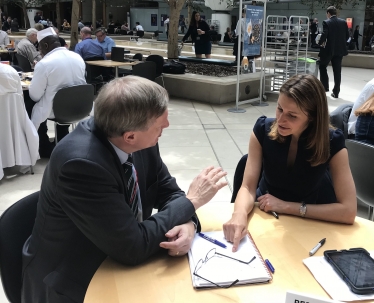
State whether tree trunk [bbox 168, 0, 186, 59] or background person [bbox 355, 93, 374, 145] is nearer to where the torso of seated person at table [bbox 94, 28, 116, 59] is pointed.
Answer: the background person

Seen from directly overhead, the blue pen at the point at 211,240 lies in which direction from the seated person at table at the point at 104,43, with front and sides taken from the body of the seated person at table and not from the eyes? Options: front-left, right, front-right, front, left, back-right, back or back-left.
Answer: front-left

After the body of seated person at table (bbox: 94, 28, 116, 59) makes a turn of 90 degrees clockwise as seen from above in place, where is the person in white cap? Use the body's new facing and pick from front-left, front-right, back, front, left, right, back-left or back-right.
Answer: back-left

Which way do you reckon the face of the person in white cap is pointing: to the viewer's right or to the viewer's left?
to the viewer's left

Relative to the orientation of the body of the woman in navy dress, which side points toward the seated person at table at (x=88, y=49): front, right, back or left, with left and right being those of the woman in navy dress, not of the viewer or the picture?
right

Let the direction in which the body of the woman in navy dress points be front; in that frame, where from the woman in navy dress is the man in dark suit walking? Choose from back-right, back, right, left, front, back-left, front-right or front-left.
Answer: back-right

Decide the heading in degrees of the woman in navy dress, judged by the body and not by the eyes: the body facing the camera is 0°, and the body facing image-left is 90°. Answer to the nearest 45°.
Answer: approximately 45°

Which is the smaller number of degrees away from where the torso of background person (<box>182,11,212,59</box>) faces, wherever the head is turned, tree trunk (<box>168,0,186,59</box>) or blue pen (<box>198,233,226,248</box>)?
the blue pen

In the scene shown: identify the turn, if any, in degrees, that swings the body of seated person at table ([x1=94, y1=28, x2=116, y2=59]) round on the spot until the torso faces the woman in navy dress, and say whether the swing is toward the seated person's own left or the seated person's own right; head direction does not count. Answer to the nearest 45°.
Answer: approximately 45° to the seated person's own left

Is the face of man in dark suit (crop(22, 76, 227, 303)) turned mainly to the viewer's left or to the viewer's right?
to the viewer's right

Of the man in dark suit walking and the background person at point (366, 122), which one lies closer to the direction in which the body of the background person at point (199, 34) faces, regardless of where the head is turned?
the background person

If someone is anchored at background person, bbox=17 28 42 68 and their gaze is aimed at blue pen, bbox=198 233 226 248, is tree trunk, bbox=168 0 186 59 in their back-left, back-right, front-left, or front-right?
back-left
